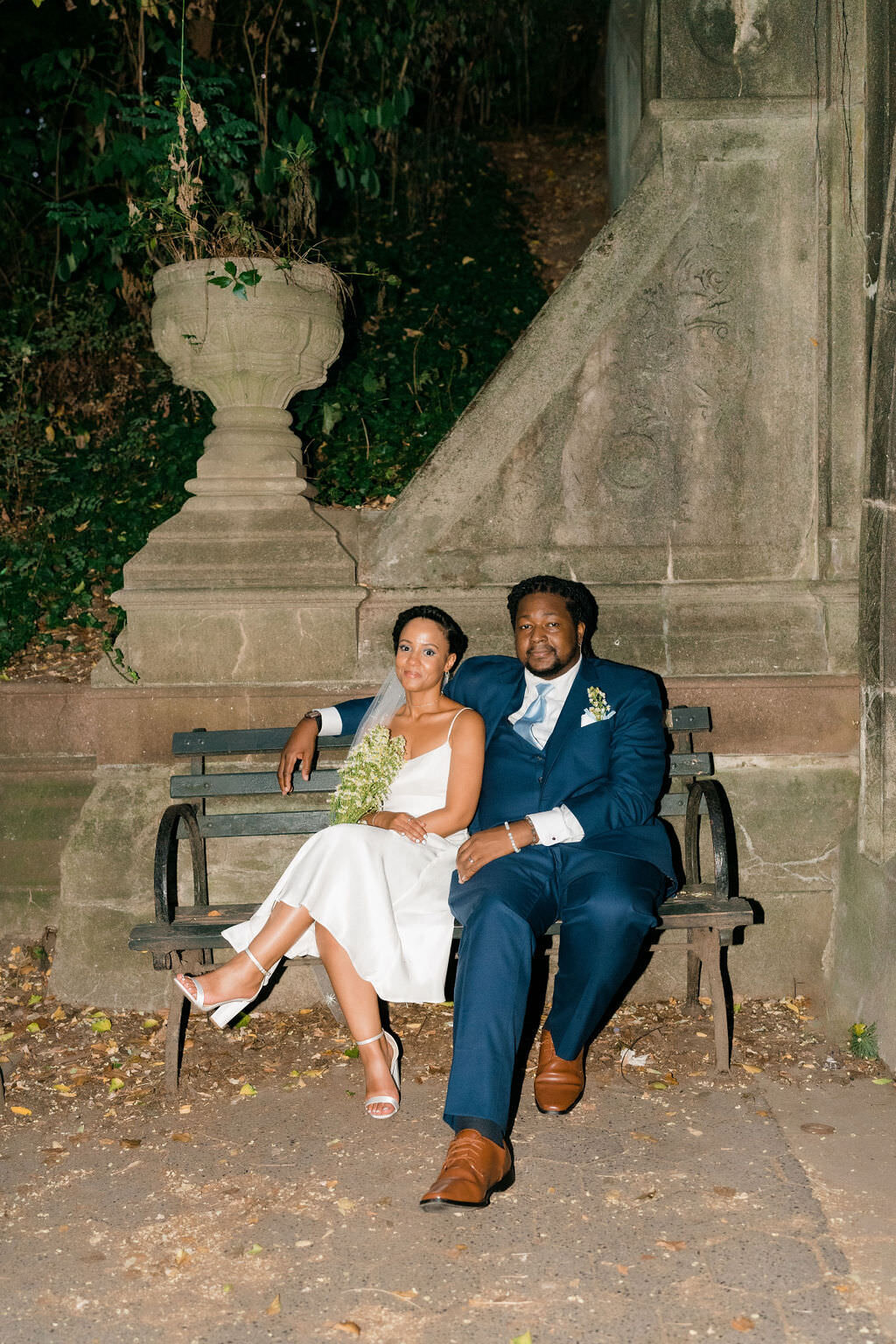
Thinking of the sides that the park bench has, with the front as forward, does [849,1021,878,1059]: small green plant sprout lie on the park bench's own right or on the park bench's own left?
on the park bench's own left

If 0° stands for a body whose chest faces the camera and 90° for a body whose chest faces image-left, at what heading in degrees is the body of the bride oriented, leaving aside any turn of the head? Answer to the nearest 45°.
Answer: approximately 45°

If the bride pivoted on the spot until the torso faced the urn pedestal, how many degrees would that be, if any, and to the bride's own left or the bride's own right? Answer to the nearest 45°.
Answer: approximately 135° to the bride's own right

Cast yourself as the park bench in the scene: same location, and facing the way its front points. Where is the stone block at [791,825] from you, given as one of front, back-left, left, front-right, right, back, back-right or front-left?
left

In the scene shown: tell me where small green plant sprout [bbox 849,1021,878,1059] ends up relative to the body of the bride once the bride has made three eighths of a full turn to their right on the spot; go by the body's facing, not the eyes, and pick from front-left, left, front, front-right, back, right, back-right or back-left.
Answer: right

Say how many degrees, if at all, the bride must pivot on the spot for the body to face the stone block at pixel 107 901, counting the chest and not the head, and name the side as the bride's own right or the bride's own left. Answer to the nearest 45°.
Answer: approximately 90° to the bride's own right

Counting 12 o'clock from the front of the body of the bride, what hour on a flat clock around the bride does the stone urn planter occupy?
The stone urn planter is roughly at 4 o'clock from the bride.
